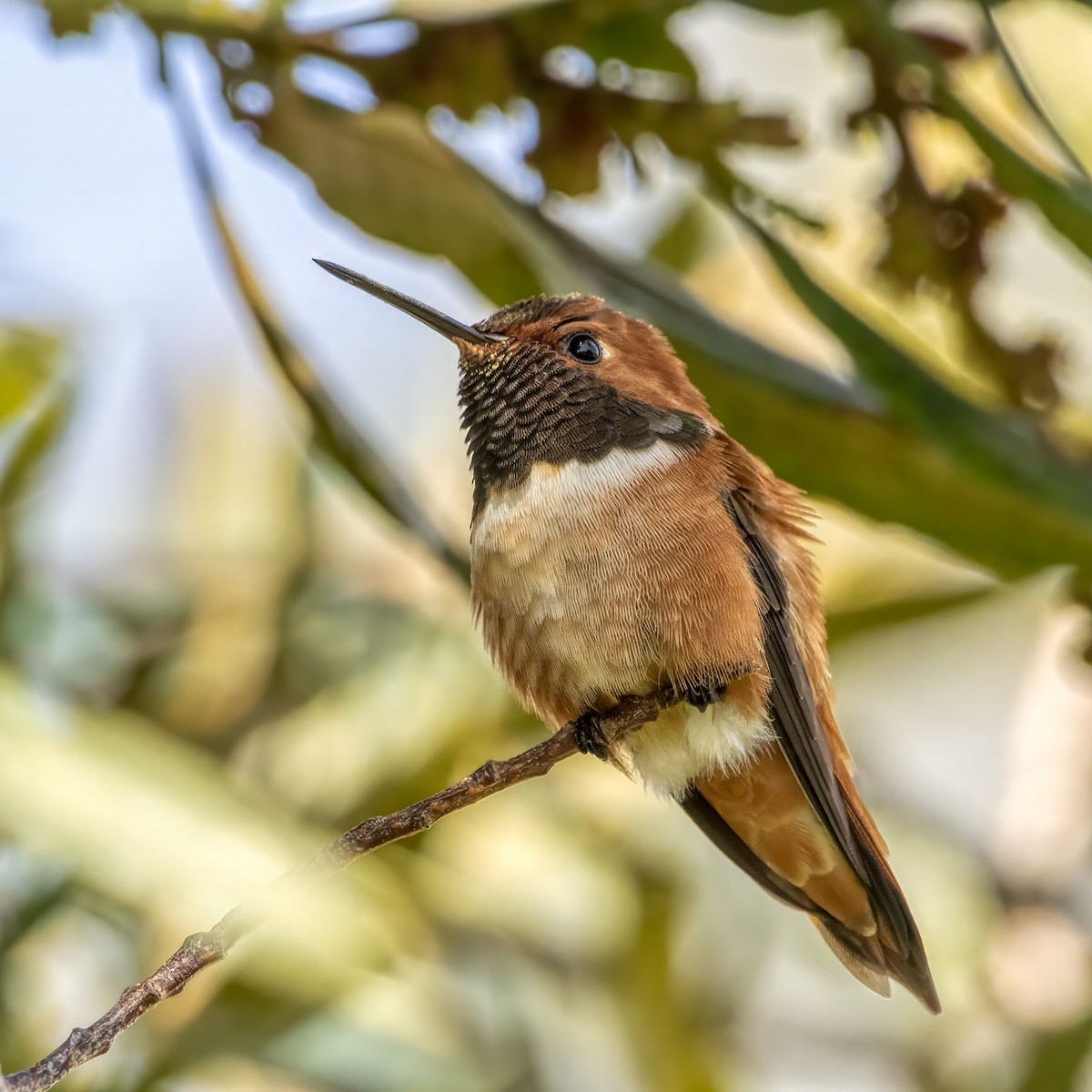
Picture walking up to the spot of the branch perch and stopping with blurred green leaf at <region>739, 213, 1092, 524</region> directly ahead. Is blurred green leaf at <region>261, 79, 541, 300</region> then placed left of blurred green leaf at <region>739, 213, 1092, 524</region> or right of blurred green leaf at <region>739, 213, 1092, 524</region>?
left

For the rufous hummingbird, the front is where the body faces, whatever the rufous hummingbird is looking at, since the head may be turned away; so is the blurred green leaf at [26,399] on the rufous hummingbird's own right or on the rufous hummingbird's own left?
on the rufous hummingbird's own right

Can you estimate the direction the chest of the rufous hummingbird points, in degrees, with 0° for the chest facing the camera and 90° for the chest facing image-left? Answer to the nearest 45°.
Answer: approximately 45°
